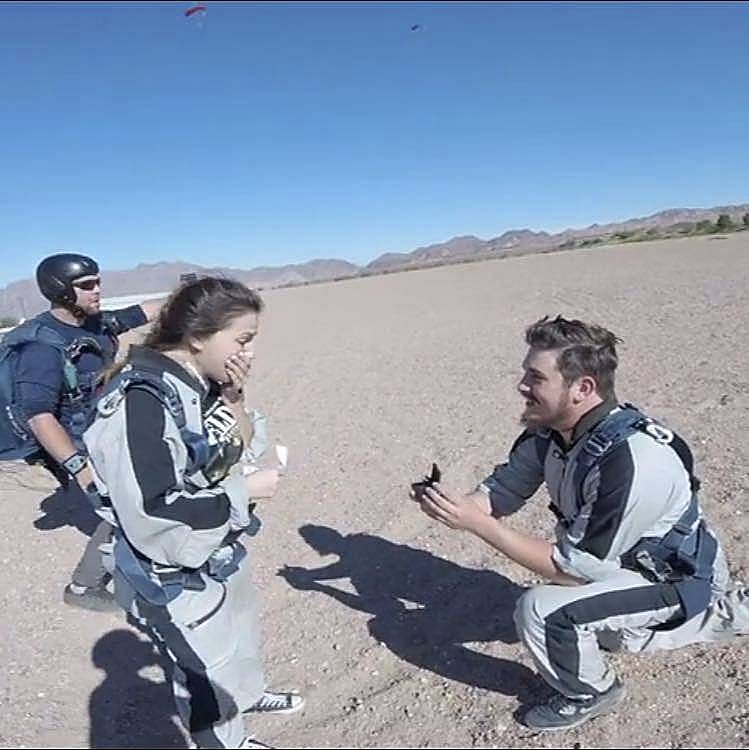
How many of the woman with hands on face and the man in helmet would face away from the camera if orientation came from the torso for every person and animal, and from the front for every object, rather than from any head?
0

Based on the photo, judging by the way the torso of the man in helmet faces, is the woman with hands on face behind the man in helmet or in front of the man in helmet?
in front

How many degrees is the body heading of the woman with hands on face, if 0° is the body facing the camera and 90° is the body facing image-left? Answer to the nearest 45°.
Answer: approximately 270°

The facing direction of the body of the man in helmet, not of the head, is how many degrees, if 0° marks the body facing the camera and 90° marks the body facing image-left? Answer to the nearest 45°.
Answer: approximately 315°

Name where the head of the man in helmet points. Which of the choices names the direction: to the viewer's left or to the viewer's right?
to the viewer's right

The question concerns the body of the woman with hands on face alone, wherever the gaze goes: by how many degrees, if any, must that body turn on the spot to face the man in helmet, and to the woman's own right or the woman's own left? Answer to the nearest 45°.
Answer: approximately 90° to the woman's own left
